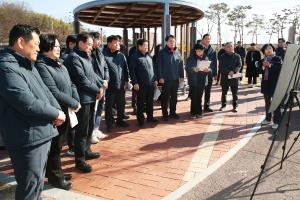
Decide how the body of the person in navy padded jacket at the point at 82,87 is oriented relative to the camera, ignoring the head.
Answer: to the viewer's right

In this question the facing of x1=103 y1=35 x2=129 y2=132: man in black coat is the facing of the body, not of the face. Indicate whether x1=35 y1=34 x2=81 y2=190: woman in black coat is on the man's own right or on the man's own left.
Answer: on the man's own right

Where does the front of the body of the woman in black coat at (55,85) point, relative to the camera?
to the viewer's right

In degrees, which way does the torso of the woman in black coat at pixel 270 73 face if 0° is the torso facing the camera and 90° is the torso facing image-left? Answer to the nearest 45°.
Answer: approximately 45°

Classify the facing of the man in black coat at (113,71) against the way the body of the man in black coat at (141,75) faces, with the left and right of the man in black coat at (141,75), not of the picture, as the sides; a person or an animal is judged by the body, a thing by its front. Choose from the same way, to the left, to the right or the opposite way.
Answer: the same way

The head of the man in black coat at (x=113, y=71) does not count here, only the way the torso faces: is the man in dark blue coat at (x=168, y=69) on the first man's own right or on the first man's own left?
on the first man's own left

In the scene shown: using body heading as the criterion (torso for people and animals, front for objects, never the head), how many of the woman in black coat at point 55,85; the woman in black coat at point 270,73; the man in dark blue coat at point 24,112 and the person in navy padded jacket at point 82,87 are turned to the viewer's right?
3

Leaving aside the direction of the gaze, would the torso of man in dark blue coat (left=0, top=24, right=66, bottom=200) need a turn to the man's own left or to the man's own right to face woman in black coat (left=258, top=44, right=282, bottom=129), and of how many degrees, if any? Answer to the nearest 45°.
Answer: approximately 45° to the man's own left

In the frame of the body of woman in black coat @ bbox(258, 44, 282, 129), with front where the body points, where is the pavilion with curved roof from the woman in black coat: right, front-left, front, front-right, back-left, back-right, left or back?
right

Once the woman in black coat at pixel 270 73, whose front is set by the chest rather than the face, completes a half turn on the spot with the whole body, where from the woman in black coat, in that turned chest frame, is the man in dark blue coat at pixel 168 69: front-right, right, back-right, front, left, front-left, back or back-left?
back-left

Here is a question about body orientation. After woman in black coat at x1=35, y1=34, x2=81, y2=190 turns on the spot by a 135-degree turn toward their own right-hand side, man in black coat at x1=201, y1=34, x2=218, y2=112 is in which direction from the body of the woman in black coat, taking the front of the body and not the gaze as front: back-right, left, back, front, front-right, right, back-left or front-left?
back

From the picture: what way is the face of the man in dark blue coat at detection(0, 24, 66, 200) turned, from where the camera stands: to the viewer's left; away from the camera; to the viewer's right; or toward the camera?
to the viewer's right

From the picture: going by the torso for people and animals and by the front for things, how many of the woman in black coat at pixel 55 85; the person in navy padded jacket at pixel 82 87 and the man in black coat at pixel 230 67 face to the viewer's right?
2

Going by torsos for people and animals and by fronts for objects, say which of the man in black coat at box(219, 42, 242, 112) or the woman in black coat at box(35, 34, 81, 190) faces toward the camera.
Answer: the man in black coat

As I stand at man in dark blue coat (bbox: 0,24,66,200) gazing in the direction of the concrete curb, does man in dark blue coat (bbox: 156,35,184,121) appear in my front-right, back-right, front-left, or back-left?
front-left

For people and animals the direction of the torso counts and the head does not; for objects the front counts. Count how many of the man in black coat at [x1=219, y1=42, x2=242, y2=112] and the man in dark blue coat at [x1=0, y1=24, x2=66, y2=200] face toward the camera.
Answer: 1

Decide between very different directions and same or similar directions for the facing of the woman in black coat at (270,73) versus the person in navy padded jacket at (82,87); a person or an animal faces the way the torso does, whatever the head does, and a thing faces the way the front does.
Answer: very different directions

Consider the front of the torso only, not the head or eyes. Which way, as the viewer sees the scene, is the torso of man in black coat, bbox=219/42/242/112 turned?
toward the camera

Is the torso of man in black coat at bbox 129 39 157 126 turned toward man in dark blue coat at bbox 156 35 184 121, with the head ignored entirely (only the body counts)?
no
